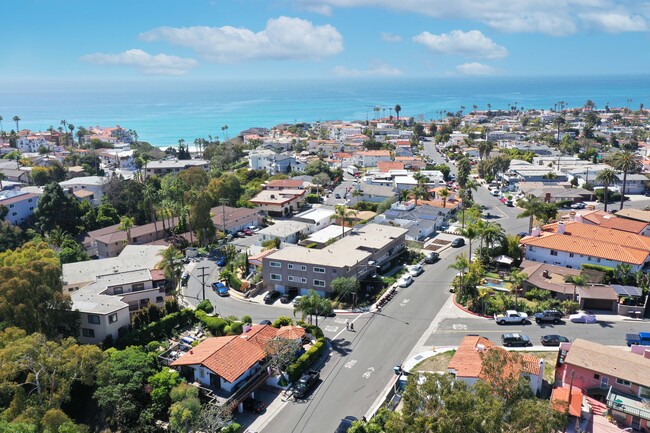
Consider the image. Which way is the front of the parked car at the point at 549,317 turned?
to the viewer's left

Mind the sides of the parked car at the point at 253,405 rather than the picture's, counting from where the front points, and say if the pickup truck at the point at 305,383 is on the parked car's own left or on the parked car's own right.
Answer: on the parked car's own right

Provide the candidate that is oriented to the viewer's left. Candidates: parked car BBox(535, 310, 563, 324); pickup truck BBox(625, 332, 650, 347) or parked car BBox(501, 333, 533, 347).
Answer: parked car BBox(535, 310, 563, 324)

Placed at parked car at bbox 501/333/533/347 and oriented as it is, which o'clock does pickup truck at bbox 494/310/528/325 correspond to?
The pickup truck is roughly at 9 o'clock from the parked car.

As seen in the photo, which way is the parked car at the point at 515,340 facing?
to the viewer's right

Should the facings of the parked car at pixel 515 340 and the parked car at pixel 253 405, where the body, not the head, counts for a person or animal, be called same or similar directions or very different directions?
very different directions

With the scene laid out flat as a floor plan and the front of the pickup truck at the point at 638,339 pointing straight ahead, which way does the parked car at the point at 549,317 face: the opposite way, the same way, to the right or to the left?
the opposite way

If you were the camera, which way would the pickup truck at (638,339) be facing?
facing to the right of the viewer

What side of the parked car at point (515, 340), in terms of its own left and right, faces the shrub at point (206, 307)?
back
